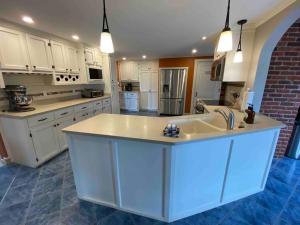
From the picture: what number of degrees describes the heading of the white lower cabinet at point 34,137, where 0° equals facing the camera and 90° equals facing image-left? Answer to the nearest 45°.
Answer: approximately 315°

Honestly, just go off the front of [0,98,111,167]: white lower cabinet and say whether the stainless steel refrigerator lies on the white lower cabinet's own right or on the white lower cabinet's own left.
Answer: on the white lower cabinet's own left

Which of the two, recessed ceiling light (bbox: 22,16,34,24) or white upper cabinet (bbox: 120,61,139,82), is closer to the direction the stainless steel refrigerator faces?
the recessed ceiling light

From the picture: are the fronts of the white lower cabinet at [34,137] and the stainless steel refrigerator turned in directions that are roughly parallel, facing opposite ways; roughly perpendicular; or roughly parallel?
roughly perpendicular

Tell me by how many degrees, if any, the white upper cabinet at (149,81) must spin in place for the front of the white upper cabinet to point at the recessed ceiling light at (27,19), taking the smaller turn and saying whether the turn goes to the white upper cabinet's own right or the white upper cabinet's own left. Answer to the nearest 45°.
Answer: approximately 45° to the white upper cabinet's own right
